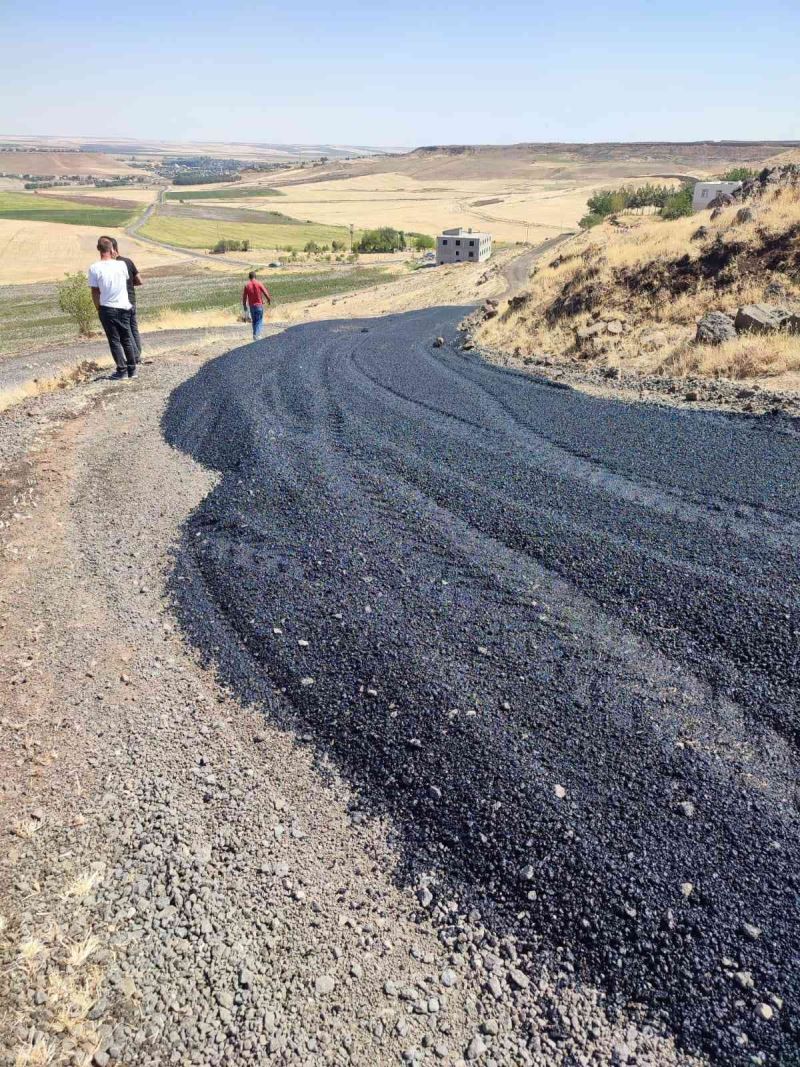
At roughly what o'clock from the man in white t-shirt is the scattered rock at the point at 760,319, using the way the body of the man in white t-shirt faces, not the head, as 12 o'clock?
The scattered rock is roughly at 2 o'clock from the man in white t-shirt.

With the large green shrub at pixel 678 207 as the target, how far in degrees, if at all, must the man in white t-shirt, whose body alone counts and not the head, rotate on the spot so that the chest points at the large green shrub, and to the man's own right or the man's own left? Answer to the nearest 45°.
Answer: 0° — they already face it

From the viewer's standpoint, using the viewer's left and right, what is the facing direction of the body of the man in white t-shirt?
facing away from the viewer and to the right of the viewer

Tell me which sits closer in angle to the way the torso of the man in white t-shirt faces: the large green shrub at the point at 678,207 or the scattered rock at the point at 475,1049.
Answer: the large green shrub

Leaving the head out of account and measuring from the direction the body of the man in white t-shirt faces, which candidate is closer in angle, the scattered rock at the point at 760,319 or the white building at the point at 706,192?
the white building

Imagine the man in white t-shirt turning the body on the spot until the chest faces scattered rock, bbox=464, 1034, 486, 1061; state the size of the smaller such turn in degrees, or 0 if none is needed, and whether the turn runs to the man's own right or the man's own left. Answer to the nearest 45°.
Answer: approximately 135° to the man's own right

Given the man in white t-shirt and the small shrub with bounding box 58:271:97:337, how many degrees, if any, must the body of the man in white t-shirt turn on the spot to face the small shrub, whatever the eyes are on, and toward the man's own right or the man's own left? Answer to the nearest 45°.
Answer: approximately 45° to the man's own left
